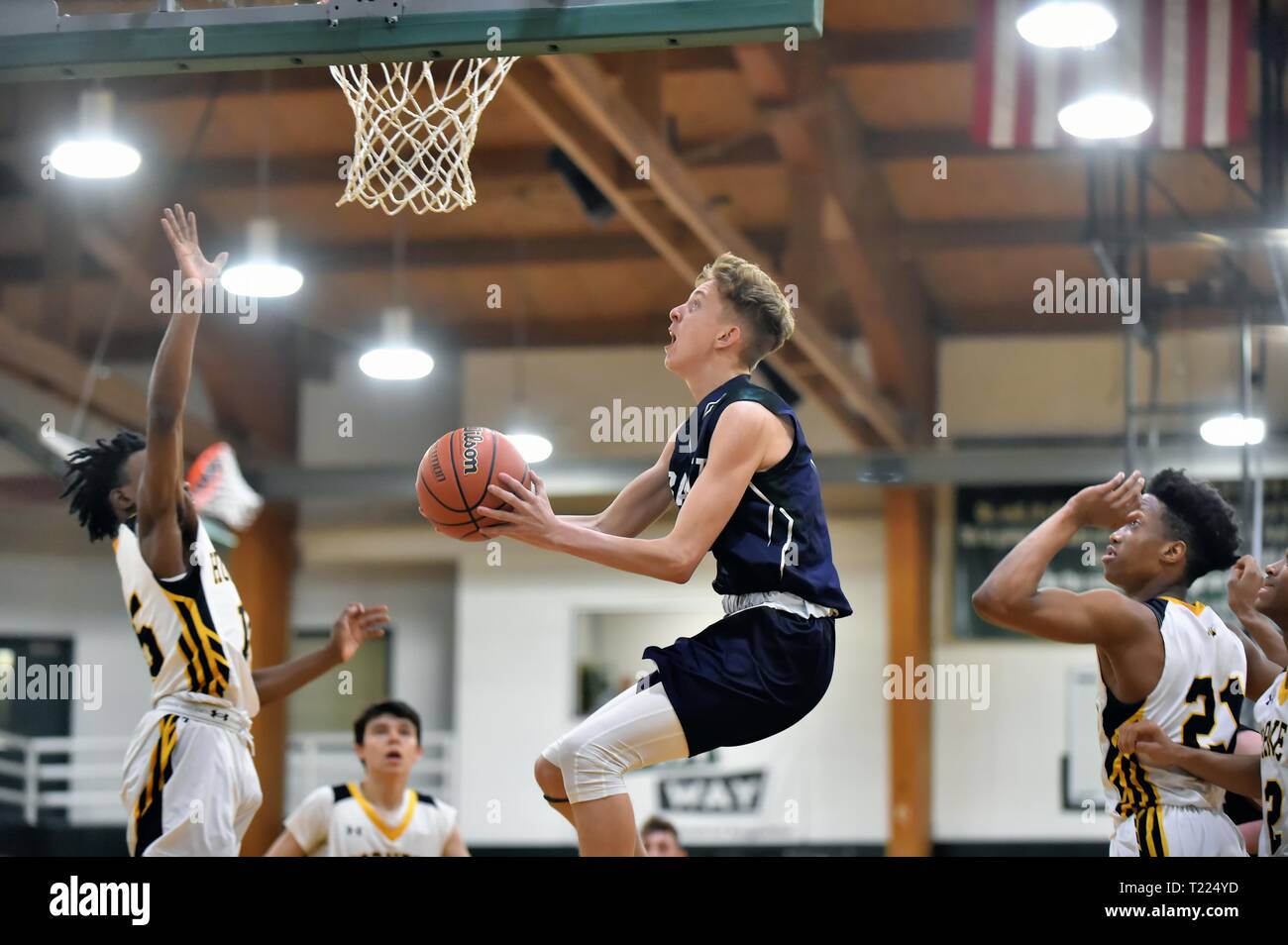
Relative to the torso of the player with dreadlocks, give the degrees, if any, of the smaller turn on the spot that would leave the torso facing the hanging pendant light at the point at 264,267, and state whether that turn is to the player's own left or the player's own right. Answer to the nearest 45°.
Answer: approximately 90° to the player's own left

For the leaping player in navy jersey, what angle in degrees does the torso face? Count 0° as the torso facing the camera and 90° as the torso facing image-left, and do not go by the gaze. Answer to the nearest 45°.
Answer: approximately 90°

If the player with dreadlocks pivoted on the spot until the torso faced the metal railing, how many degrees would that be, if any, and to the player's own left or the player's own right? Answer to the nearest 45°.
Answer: approximately 90° to the player's own left

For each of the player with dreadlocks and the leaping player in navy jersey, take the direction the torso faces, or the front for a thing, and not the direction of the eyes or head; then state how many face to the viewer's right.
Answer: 1

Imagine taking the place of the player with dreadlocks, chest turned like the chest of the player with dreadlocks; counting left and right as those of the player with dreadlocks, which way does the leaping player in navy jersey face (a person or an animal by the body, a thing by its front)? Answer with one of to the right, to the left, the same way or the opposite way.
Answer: the opposite way

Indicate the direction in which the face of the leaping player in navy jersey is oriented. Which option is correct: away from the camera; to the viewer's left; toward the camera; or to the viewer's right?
to the viewer's left

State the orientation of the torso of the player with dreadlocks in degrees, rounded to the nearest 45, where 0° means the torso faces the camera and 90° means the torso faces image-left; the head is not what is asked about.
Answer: approximately 270°

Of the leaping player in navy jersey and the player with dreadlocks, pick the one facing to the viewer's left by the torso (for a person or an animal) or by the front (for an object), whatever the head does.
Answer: the leaping player in navy jersey
